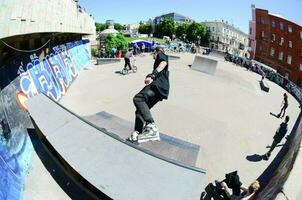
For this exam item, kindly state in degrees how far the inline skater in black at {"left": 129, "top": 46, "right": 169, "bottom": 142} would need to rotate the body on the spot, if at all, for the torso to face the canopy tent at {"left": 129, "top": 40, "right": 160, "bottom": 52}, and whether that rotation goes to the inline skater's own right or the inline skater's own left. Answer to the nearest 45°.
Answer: approximately 90° to the inline skater's own right

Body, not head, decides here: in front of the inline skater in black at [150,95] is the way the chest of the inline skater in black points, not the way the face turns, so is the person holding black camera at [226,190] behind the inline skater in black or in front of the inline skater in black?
behind

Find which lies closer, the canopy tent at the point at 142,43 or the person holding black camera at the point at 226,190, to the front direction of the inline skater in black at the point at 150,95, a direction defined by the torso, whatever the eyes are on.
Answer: the canopy tent

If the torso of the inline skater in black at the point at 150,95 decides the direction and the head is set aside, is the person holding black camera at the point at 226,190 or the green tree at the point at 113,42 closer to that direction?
the green tree

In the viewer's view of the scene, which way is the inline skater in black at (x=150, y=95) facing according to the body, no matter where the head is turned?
to the viewer's left

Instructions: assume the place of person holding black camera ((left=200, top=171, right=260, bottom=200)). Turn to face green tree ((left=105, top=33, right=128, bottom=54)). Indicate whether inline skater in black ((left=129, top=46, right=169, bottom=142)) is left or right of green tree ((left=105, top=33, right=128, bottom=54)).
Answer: left

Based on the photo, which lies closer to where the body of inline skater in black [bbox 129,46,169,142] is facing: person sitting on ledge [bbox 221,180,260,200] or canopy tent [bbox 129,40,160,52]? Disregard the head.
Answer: the canopy tent

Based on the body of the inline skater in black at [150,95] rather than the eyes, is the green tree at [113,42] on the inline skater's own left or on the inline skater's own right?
on the inline skater's own right
